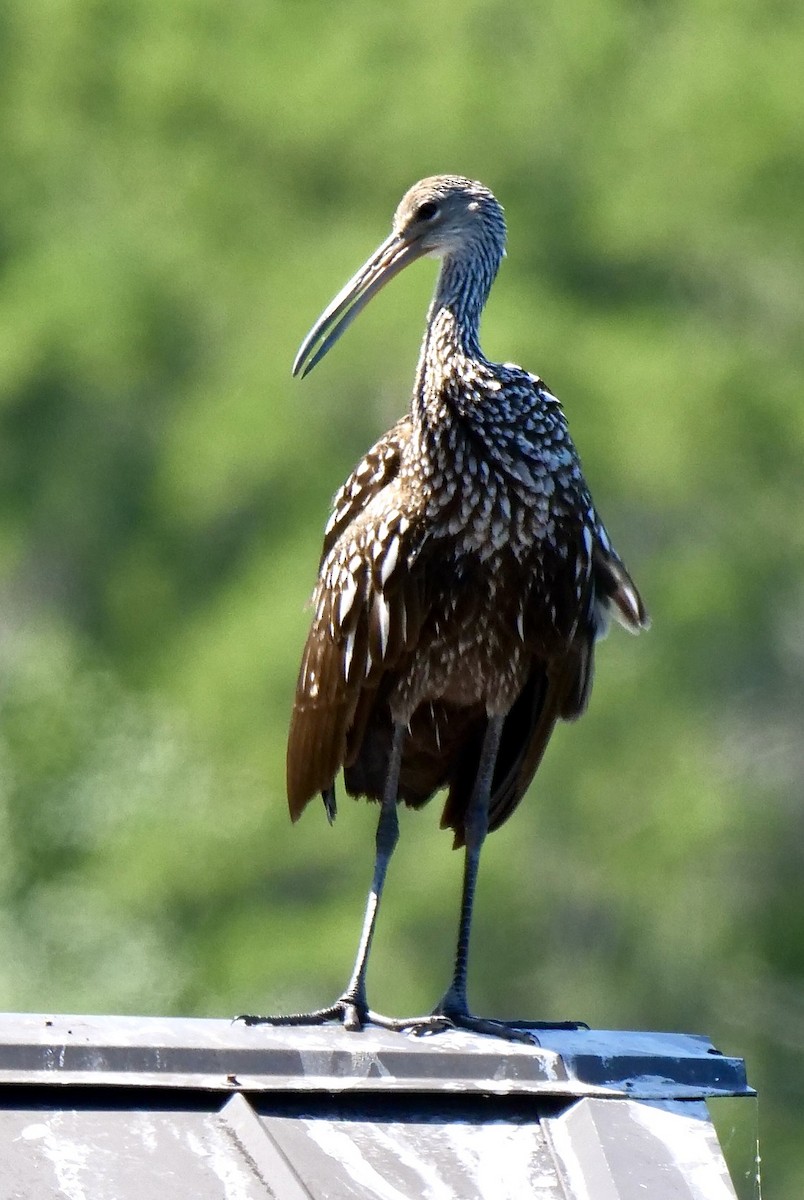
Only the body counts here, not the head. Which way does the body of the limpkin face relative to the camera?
toward the camera
